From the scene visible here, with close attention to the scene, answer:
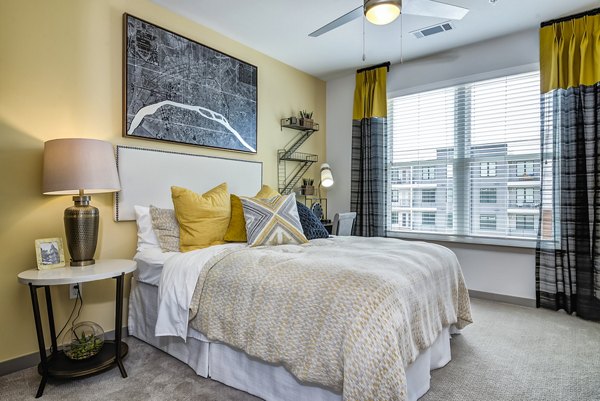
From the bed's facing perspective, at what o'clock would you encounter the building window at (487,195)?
The building window is roughly at 9 o'clock from the bed.

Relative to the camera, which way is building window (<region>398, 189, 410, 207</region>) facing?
toward the camera

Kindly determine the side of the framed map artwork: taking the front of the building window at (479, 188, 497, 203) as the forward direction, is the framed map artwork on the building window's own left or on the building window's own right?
on the building window's own right

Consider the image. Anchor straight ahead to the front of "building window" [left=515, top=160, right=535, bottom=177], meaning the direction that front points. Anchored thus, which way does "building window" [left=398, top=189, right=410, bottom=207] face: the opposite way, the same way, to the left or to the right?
the same way

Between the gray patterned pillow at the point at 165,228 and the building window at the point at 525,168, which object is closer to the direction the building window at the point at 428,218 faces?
the gray patterned pillow

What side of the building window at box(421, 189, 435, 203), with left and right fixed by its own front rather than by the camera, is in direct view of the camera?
front

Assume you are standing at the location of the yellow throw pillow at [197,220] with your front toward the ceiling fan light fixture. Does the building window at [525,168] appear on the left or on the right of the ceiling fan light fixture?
left

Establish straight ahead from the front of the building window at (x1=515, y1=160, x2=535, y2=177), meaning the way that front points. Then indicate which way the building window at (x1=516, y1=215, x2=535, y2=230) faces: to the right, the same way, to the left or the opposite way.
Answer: the same way

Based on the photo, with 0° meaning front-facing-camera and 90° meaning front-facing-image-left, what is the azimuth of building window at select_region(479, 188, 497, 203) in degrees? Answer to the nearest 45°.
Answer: approximately 0°

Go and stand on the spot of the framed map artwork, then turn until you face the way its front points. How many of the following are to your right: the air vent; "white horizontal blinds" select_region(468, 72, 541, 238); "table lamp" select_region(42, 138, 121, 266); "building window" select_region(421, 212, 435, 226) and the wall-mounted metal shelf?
1

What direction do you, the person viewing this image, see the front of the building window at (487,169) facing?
facing the viewer

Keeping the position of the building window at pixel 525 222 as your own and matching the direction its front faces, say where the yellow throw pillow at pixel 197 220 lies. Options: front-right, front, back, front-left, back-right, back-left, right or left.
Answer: front-right

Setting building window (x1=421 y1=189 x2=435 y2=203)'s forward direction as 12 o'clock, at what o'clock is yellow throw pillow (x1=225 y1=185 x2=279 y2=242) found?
The yellow throw pillow is roughly at 1 o'clock from the building window.

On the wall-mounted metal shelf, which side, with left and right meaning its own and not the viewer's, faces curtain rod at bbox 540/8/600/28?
front

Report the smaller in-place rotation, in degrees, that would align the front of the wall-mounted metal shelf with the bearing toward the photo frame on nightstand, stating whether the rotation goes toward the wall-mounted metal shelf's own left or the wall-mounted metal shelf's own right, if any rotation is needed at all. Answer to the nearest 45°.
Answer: approximately 90° to the wall-mounted metal shelf's own right

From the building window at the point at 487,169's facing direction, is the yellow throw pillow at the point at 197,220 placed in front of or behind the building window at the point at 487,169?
in front

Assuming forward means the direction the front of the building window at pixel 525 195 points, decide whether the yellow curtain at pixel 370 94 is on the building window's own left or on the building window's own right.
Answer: on the building window's own right

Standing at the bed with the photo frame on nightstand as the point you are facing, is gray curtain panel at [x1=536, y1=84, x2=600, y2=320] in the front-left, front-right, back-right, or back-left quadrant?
back-right

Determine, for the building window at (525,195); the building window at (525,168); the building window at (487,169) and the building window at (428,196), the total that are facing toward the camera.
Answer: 4
